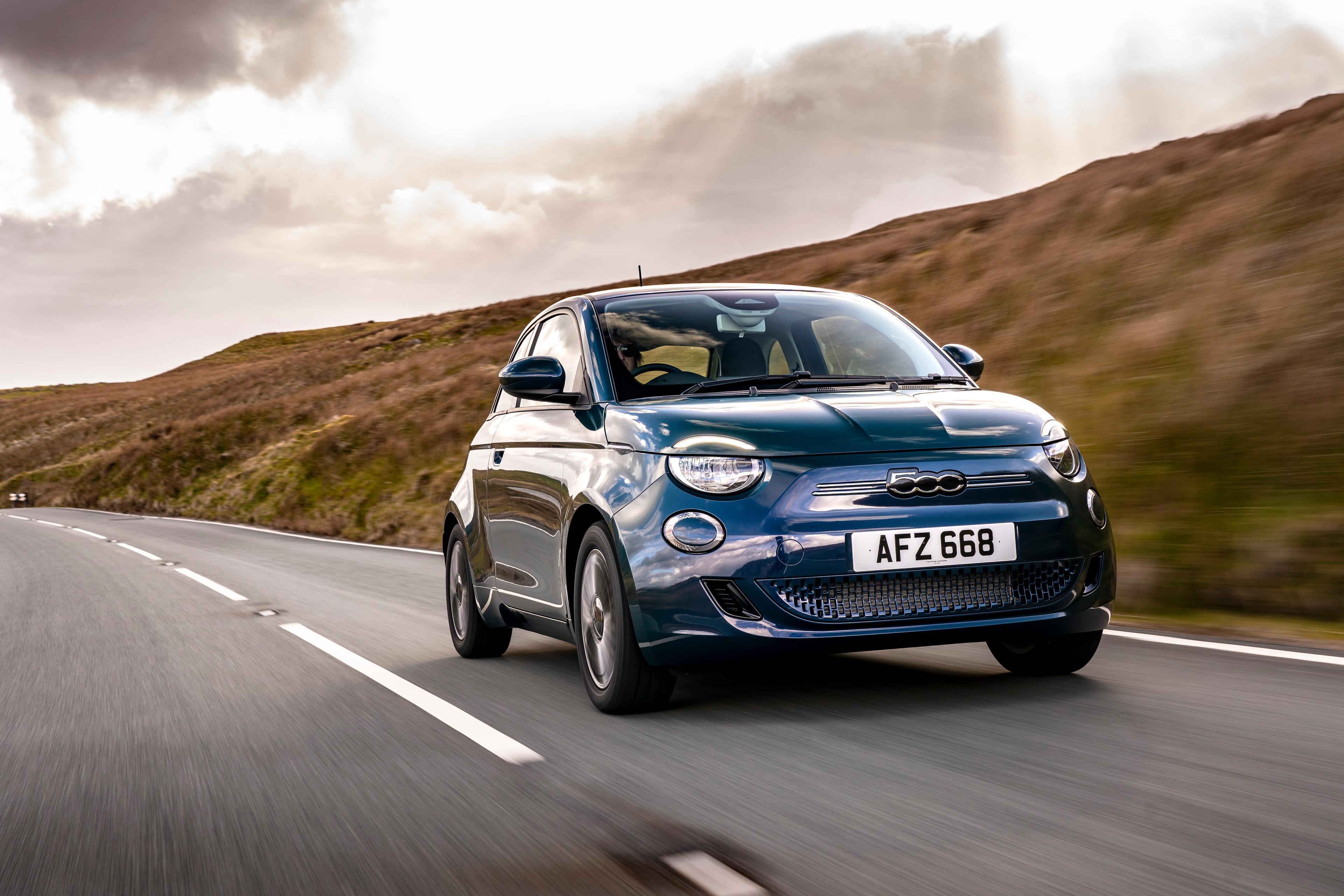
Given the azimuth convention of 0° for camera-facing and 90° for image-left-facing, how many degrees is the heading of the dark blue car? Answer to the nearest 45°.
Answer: approximately 315°
